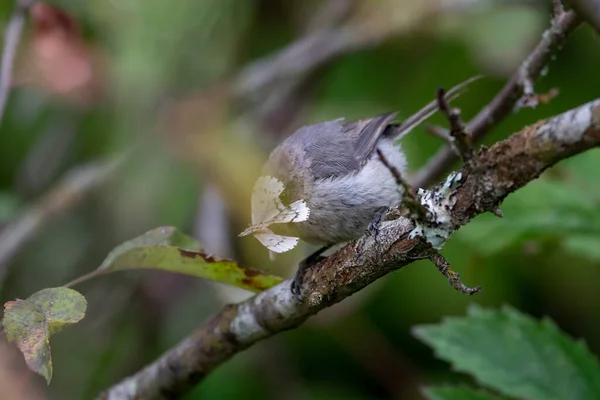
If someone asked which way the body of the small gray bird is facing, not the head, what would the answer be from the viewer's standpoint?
to the viewer's left

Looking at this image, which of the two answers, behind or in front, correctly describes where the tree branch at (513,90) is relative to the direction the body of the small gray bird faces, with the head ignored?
behind

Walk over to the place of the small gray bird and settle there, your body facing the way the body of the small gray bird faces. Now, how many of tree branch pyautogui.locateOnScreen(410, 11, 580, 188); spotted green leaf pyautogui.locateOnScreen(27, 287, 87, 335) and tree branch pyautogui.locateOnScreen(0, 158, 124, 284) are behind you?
1

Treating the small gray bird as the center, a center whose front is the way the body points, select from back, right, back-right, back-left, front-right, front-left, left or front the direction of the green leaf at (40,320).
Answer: front-left

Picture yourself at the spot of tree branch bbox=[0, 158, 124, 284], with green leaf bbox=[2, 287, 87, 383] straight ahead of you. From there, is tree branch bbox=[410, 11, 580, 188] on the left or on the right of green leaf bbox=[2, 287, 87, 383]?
left

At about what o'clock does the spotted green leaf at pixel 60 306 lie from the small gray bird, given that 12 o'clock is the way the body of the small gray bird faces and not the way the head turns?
The spotted green leaf is roughly at 12 o'clock from the small gray bird.
